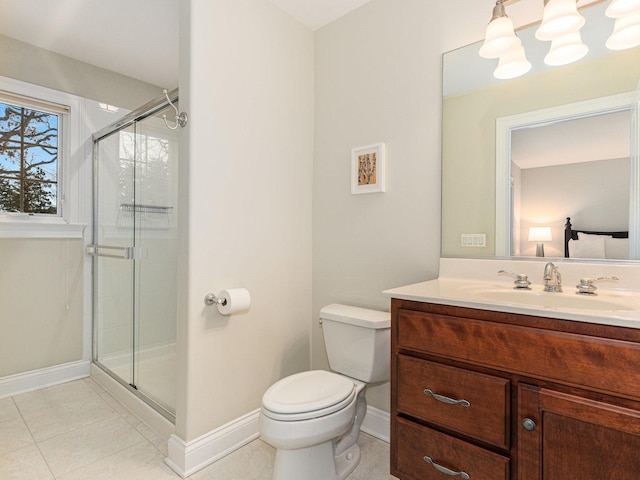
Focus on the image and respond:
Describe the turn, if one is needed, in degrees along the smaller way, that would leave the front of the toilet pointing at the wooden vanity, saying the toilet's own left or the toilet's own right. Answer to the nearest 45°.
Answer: approximately 90° to the toilet's own left

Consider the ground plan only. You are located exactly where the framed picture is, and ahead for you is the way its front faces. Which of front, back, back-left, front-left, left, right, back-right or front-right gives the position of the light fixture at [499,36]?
left

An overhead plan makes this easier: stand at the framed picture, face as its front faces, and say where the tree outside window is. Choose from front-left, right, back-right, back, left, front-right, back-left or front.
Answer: front-right

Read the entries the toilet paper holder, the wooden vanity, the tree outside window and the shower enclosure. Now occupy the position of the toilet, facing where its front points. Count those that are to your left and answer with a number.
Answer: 1

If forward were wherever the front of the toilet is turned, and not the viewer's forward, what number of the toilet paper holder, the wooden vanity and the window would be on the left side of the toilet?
1

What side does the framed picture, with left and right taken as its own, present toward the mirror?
left

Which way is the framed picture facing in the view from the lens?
facing the viewer and to the left of the viewer

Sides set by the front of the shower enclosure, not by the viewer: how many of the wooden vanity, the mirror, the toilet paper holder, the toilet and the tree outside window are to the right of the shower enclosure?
1

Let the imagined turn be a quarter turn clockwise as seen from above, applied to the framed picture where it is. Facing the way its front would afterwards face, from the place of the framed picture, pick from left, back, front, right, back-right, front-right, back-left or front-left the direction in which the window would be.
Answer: front-left

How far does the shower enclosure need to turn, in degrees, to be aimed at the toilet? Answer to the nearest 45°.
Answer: approximately 90° to its left

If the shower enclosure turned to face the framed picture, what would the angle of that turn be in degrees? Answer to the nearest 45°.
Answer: approximately 90° to its left

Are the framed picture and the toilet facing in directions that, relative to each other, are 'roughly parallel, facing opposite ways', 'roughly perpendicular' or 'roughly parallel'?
roughly parallel

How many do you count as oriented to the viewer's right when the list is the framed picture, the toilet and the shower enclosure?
0

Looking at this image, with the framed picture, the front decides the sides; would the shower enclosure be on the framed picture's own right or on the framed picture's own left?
on the framed picture's own right
